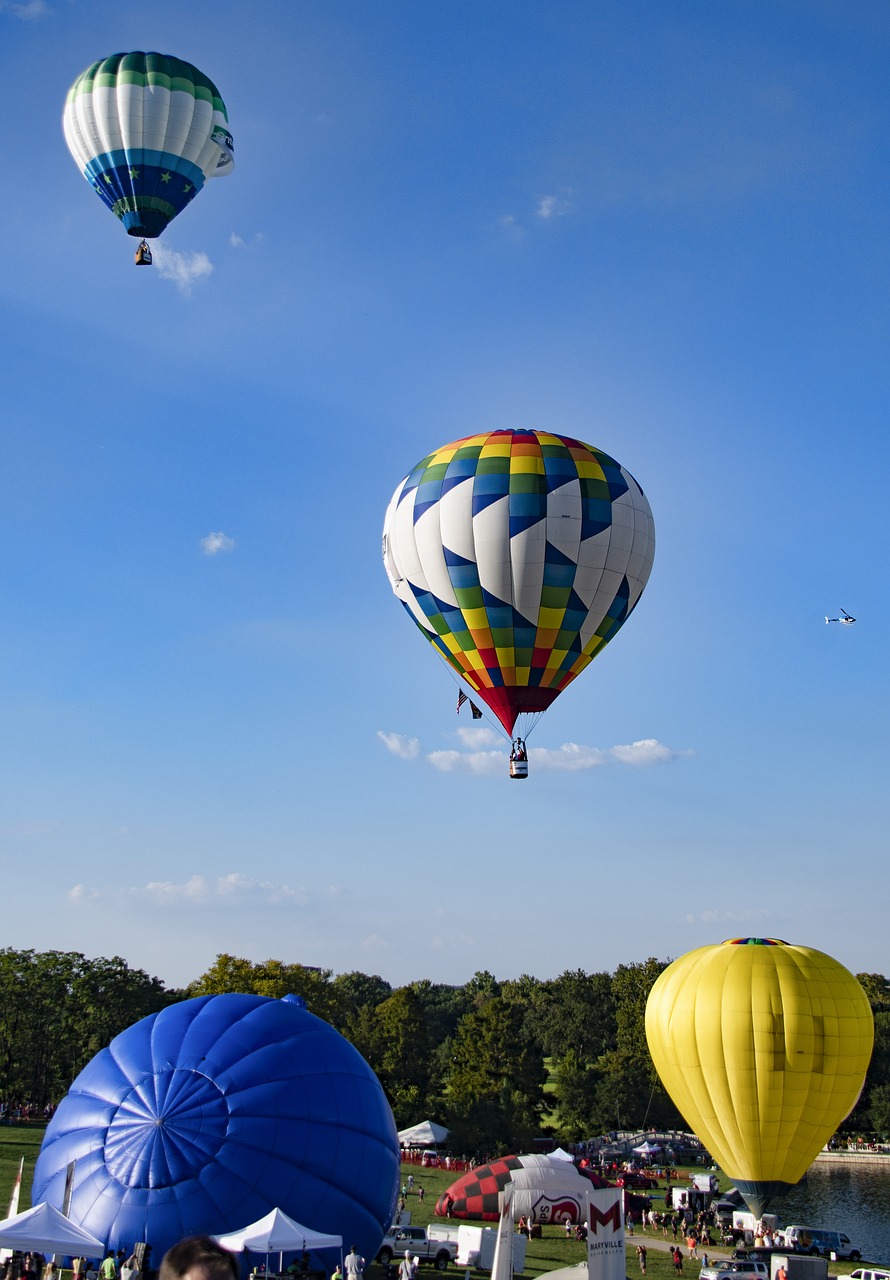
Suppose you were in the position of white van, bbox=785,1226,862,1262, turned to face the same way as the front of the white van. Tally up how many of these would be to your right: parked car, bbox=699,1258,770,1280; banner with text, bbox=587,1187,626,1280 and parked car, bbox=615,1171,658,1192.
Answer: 2

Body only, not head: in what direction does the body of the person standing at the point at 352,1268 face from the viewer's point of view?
away from the camera

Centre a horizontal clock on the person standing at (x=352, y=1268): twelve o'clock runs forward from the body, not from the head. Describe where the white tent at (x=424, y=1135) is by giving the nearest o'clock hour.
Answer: The white tent is roughly at 12 o'clock from the person standing.

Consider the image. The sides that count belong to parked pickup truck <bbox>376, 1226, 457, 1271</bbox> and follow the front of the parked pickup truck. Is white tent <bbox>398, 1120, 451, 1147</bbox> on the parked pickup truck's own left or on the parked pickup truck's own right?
on the parked pickup truck's own right

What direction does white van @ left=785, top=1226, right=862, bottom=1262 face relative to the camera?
to the viewer's right

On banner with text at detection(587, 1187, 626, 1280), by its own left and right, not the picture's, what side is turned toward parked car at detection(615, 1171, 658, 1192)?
back

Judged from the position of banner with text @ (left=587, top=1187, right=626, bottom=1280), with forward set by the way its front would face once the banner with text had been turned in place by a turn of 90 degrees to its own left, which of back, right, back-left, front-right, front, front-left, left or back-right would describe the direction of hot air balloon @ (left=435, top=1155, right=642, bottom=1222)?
left

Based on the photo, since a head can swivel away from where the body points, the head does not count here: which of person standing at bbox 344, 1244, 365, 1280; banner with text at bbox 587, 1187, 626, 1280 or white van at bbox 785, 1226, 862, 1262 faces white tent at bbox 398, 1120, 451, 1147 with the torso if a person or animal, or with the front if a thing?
the person standing

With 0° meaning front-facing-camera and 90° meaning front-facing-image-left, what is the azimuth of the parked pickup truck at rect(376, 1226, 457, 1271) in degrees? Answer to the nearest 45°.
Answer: approximately 90°

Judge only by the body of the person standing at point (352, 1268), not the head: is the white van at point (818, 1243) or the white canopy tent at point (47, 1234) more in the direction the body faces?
the white van

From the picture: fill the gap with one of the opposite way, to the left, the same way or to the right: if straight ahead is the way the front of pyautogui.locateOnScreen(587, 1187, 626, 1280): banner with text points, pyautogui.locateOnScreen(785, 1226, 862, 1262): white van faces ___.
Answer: to the left

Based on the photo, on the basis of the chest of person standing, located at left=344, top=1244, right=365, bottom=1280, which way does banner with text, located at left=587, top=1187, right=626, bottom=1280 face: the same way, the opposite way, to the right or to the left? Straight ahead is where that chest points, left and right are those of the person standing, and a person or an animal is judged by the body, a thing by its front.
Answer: the opposite way

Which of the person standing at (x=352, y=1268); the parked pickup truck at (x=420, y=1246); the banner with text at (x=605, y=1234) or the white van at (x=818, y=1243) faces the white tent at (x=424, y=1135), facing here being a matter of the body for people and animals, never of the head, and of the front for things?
the person standing

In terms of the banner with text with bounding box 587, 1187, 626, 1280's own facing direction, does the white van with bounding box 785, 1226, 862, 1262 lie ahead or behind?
behind
